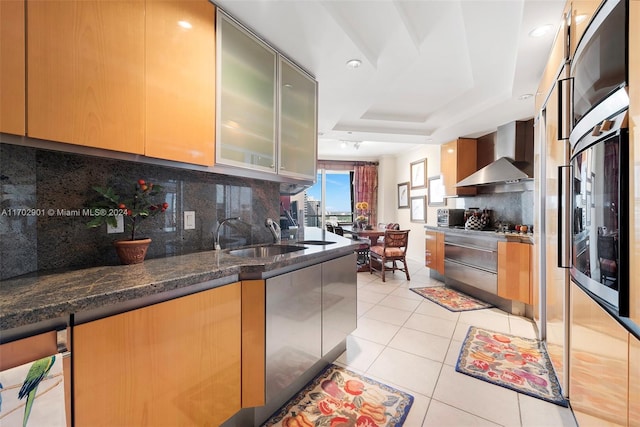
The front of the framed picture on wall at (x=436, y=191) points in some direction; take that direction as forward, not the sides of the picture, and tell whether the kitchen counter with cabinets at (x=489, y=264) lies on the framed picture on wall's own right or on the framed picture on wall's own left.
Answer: on the framed picture on wall's own left

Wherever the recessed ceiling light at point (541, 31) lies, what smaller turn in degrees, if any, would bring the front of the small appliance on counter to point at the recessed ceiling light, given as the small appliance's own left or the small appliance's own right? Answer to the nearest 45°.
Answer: approximately 45° to the small appliance's own left

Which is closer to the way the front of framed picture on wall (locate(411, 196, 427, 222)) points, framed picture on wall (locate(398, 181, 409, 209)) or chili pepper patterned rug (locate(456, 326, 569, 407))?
the chili pepper patterned rug

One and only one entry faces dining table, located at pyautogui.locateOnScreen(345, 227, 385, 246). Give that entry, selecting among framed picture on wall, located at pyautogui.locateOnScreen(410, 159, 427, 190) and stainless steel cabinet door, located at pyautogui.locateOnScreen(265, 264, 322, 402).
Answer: the framed picture on wall

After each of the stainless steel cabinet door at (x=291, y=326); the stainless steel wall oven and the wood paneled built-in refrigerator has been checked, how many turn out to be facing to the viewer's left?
2

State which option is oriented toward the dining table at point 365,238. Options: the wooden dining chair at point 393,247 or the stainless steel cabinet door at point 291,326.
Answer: the wooden dining chair

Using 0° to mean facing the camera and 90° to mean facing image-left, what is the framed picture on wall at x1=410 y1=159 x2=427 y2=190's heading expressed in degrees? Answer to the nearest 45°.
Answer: approximately 45°

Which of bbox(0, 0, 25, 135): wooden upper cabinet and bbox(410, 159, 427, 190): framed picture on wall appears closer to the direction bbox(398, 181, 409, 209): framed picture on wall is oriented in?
the wooden upper cabinet

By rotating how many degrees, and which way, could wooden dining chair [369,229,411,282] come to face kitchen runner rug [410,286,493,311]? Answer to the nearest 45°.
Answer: approximately 180°
